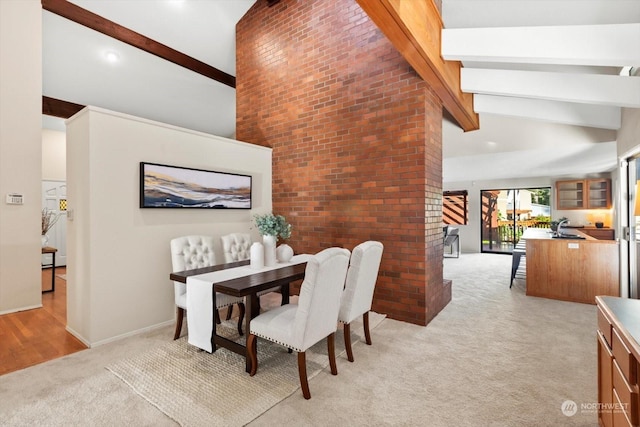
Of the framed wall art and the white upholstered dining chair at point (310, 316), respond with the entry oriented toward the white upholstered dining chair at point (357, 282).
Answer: the framed wall art

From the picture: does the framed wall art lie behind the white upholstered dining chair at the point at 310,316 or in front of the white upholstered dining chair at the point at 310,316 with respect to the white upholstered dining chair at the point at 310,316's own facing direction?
in front

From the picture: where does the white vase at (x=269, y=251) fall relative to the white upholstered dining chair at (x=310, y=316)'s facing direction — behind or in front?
in front

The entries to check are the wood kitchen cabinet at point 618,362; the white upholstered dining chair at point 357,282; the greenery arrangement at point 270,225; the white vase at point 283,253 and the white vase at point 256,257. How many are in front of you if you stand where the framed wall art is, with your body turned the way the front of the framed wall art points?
5

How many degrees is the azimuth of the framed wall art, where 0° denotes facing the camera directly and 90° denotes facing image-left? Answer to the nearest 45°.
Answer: approximately 315°

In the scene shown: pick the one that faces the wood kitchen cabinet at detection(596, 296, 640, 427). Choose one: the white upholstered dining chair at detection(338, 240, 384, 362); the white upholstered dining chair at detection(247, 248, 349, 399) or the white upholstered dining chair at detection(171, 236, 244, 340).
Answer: the white upholstered dining chair at detection(171, 236, 244, 340)

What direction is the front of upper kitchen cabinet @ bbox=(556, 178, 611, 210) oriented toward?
toward the camera

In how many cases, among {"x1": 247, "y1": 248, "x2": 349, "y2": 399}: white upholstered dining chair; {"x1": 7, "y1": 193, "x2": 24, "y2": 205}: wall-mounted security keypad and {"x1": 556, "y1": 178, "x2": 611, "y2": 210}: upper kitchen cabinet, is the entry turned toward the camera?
2

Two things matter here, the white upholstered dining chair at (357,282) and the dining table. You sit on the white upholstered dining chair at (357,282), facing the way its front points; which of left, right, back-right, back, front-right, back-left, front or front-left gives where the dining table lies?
front-left

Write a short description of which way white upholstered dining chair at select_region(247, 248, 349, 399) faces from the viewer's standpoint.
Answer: facing away from the viewer and to the left of the viewer

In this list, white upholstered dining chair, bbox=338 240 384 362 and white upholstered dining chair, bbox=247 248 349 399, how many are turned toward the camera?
0

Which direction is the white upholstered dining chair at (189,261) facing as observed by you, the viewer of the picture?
facing the viewer and to the right of the viewer

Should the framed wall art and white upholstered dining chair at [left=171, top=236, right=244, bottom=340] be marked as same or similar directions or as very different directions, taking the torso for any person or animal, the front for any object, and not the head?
same or similar directions

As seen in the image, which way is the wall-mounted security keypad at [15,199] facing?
toward the camera

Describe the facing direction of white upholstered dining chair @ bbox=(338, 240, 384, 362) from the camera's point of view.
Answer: facing away from the viewer and to the left of the viewer

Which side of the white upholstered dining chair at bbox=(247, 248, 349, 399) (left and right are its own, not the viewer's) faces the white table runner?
front

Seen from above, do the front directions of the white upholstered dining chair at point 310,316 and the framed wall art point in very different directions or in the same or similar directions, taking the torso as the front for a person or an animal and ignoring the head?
very different directions

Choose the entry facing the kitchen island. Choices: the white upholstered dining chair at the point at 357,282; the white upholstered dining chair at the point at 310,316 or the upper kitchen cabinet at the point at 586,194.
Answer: the upper kitchen cabinet
